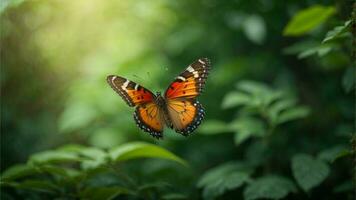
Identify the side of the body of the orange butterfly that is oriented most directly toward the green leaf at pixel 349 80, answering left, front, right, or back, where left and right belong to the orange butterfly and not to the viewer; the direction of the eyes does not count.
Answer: right

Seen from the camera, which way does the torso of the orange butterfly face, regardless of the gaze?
away from the camera

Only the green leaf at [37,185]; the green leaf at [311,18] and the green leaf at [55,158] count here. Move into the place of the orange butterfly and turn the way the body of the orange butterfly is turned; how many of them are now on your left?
2

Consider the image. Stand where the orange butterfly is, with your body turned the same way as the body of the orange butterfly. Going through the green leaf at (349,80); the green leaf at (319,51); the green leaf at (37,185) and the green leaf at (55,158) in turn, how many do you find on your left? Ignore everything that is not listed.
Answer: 2

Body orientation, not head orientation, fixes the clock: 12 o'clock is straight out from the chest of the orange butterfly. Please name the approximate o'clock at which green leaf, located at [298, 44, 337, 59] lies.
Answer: The green leaf is roughly at 3 o'clock from the orange butterfly.

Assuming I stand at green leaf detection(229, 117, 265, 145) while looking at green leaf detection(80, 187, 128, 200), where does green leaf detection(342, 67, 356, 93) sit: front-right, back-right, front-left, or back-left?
back-left

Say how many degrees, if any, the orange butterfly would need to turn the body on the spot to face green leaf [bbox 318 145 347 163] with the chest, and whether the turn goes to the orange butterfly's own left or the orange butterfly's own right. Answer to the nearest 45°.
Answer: approximately 45° to the orange butterfly's own right
